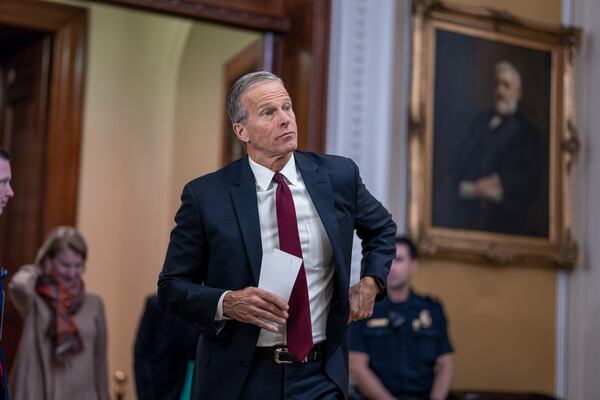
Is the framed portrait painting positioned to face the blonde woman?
no

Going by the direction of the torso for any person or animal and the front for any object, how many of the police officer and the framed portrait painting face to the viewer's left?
0

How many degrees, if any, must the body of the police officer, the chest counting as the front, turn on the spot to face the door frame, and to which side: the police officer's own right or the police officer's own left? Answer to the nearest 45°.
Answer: approximately 135° to the police officer's own right

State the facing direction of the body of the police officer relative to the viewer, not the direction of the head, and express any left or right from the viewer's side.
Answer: facing the viewer

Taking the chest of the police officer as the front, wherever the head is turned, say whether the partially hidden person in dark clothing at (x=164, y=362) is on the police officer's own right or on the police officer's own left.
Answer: on the police officer's own right

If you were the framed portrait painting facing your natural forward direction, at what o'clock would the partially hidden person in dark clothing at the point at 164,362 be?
The partially hidden person in dark clothing is roughly at 3 o'clock from the framed portrait painting.

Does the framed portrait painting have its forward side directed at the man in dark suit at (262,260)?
no

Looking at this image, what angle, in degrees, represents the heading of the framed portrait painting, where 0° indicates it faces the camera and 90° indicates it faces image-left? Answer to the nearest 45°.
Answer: approximately 315°

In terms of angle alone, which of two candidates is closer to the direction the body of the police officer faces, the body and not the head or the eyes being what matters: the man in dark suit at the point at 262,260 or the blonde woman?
the man in dark suit

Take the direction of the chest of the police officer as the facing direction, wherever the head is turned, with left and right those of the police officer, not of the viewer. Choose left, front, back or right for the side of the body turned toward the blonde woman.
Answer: right

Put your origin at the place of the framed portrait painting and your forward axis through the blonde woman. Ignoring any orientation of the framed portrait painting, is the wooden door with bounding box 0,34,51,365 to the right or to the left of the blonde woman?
right

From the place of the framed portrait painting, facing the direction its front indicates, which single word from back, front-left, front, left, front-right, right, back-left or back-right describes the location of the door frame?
back-right

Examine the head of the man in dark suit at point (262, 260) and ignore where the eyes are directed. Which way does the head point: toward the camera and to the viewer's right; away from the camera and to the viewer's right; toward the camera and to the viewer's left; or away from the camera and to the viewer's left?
toward the camera and to the viewer's right
